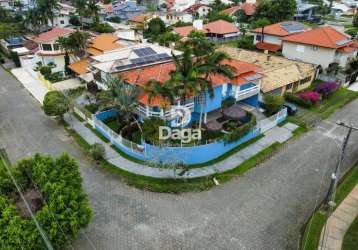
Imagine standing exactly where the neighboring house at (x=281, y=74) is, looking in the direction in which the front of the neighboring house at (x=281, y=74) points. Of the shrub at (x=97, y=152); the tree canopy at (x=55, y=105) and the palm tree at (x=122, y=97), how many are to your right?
3

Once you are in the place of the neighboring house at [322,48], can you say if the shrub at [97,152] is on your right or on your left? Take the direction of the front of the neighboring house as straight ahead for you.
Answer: on your right

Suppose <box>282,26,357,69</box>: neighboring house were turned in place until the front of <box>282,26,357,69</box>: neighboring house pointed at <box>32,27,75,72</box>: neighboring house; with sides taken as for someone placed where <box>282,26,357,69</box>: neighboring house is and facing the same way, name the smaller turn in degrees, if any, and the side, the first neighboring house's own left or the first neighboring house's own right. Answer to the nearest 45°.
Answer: approximately 90° to the first neighboring house's own right

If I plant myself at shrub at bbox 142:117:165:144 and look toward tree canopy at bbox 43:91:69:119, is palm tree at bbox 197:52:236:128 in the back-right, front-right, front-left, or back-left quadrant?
back-right

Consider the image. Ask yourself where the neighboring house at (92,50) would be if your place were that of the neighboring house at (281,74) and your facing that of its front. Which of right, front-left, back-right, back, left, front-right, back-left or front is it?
back-right

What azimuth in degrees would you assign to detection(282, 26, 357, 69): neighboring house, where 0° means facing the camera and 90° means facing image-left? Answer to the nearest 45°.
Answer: approximately 315°

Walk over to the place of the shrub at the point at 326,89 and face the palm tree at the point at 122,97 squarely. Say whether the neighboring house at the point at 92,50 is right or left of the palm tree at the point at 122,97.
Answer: right

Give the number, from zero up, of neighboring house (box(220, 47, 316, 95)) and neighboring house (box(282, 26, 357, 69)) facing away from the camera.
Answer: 0

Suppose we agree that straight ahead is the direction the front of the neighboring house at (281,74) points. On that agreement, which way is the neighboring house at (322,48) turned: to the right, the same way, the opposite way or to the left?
the same way

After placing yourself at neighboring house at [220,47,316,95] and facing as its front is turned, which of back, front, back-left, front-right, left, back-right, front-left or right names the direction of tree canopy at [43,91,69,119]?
right

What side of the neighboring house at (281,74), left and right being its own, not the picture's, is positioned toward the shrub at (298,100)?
front

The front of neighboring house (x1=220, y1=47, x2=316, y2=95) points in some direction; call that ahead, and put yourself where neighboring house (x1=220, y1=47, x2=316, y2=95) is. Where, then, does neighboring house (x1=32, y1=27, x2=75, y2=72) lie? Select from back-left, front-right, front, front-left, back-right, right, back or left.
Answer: back-right

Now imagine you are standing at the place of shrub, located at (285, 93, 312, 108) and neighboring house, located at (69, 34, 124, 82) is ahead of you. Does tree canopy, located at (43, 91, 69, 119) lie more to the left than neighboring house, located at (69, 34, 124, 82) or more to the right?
left

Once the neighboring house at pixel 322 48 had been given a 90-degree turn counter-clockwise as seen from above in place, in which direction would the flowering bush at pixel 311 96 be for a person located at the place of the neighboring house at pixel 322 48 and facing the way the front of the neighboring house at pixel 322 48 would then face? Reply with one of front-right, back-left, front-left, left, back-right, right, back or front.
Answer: back-right

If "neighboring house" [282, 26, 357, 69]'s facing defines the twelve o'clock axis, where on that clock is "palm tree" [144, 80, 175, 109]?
The palm tree is roughly at 2 o'clock from the neighboring house.

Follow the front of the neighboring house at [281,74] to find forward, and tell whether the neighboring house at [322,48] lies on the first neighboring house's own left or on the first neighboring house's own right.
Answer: on the first neighboring house's own left
